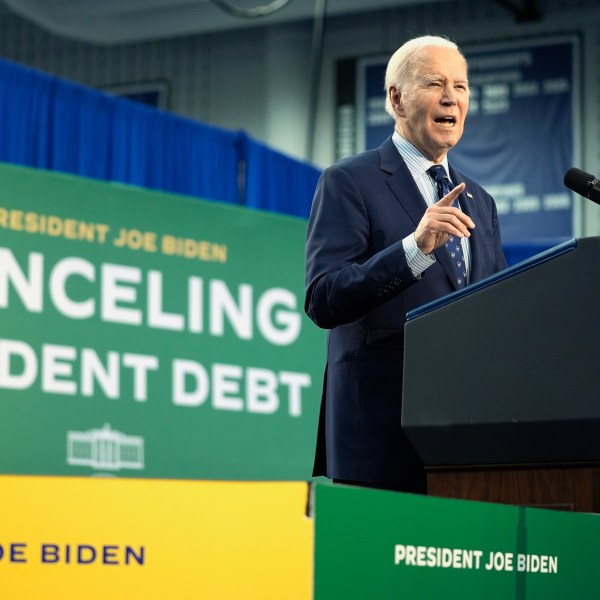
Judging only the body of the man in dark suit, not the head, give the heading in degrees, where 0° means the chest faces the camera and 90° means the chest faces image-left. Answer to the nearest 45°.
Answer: approximately 315°

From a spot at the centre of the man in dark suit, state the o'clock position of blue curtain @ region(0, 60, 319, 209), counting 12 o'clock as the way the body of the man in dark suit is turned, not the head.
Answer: The blue curtain is roughly at 7 o'clock from the man in dark suit.

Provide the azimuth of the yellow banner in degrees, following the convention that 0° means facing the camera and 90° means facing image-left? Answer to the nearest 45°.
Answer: approximately 0°

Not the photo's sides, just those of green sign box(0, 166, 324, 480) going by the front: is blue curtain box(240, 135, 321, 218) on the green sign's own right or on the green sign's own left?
on the green sign's own left

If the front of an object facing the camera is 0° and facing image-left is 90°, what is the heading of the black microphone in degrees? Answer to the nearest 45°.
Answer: approximately 90°

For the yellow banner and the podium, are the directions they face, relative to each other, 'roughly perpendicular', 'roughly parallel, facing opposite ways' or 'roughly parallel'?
roughly perpendicular

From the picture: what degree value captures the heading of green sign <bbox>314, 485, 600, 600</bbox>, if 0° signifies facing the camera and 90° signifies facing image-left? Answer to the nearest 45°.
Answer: approximately 315°
